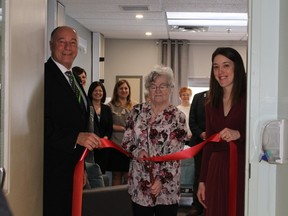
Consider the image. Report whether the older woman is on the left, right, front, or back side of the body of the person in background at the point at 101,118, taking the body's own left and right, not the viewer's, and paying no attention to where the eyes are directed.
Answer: front

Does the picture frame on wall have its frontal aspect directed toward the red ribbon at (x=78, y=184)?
yes

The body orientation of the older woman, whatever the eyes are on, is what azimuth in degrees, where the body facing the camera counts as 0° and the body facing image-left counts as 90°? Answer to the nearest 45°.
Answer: approximately 0°

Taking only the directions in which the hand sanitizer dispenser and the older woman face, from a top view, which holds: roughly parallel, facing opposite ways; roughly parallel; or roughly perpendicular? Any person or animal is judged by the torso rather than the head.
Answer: roughly perpendicular

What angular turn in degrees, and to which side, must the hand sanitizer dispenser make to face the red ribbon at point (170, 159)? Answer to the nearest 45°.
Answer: approximately 45° to its right

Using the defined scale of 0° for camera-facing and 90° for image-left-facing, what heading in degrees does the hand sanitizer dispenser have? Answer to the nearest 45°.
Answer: approximately 90°

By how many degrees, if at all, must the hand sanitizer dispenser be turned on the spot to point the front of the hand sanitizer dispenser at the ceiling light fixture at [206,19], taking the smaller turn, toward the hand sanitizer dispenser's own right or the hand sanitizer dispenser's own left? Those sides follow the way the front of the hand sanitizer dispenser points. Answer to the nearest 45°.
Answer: approximately 90° to the hand sanitizer dispenser's own right

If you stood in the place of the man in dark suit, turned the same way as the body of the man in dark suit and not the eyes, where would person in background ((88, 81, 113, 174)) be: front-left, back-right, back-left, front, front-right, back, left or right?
back-left

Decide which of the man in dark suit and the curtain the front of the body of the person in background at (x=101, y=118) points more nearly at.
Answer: the man in dark suit

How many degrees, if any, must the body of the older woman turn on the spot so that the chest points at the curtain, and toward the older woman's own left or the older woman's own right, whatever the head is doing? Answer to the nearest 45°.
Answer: approximately 180°
